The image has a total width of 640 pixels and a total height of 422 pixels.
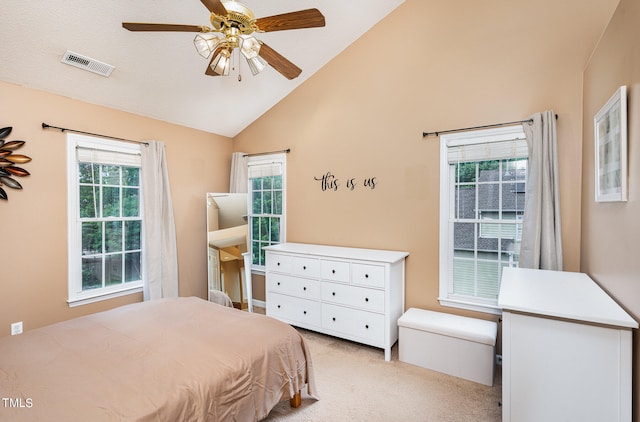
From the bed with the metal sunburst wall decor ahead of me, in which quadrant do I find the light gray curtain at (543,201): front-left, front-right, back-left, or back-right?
back-right

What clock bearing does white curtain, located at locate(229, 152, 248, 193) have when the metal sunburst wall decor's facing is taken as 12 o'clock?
The white curtain is roughly at 9 o'clock from the metal sunburst wall decor.

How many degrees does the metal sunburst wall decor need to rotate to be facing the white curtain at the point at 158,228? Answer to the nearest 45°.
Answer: approximately 90° to its left

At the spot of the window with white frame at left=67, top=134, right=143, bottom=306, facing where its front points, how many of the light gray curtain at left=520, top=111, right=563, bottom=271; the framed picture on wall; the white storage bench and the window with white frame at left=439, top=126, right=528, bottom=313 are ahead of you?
4

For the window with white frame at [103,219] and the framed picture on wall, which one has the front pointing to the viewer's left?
the framed picture on wall

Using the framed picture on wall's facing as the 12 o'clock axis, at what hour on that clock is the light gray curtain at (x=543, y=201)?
The light gray curtain is roughly at 2 o'clock from the framed picture on wall.

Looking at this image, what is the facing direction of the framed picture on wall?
to the viewer's left

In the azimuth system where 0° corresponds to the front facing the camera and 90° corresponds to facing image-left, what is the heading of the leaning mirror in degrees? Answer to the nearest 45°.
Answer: approximately 0°

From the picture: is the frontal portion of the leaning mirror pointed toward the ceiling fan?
yes

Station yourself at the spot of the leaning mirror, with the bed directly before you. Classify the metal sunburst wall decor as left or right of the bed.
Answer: right

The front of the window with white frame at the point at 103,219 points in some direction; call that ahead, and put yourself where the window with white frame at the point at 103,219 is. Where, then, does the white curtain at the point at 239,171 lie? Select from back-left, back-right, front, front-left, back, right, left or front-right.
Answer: front-left
